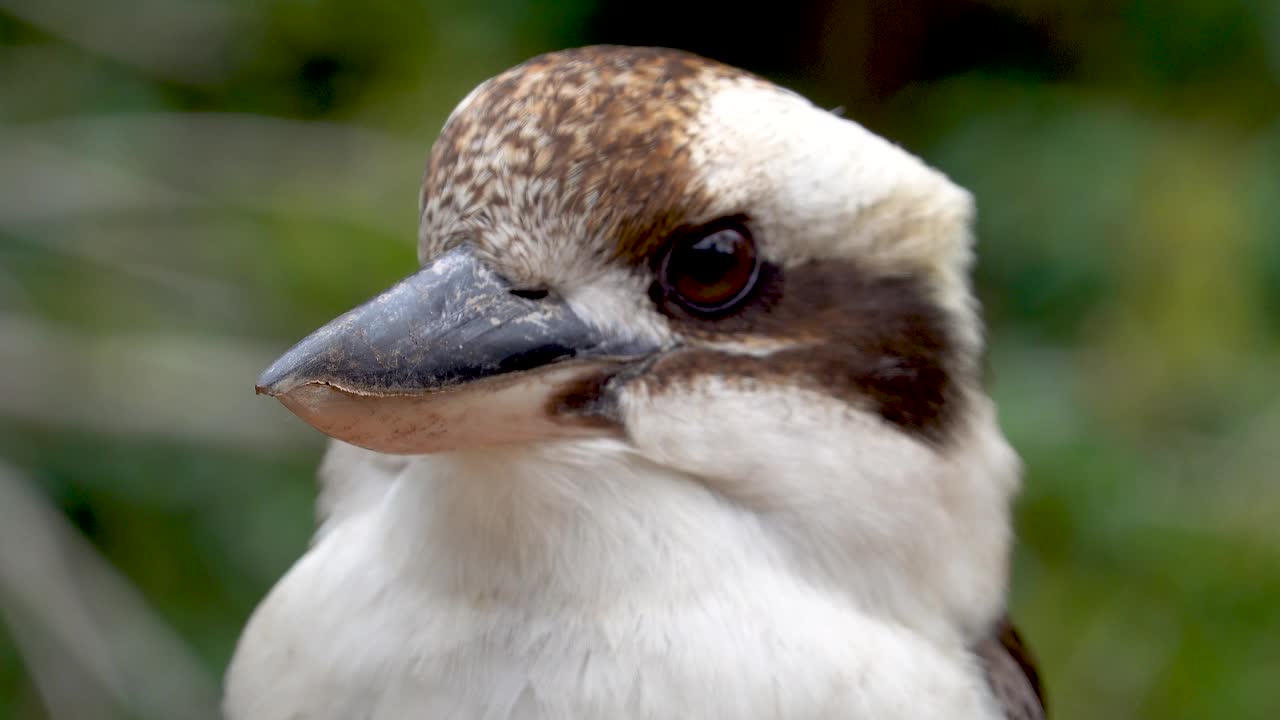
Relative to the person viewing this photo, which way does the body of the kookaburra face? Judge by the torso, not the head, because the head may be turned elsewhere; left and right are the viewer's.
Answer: facing the viewer and to the left of the viewer
